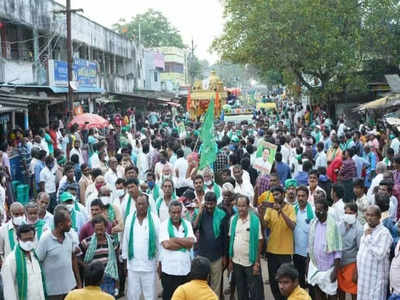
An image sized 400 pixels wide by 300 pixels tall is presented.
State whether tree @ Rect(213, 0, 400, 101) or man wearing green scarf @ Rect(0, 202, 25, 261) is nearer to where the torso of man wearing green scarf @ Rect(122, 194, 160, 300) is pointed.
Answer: the man wearing green scarf

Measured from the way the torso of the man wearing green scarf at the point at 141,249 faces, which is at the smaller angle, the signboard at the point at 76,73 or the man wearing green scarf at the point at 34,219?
the man wearing green scarf at the point at 34,219

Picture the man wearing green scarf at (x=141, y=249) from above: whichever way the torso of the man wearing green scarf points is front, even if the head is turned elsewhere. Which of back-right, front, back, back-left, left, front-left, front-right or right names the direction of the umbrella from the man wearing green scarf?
back

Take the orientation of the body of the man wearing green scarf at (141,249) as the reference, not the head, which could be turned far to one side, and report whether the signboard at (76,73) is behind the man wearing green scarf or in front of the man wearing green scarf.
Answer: behind

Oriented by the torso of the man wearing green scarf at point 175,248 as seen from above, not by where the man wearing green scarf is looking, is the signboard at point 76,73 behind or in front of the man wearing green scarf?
behind

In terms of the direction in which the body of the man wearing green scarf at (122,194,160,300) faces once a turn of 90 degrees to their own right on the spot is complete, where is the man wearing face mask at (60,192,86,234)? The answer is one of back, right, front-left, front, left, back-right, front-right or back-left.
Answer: front-right

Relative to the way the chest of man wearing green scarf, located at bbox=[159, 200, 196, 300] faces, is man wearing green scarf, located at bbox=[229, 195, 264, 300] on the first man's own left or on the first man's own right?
on the first man's own left

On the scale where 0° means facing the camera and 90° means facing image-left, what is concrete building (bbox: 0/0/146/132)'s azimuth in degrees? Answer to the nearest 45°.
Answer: approximately 315°

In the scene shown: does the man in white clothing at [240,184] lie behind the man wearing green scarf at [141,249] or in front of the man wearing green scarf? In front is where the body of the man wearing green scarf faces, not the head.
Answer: behind
